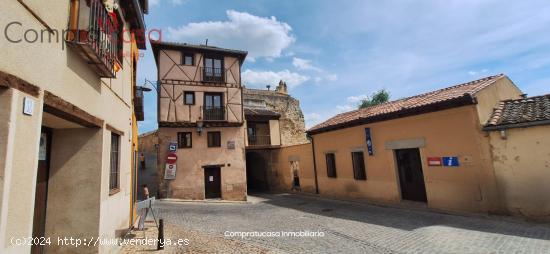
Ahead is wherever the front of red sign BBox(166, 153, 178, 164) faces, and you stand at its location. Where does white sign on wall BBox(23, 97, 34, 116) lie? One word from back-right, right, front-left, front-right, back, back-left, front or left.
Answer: front

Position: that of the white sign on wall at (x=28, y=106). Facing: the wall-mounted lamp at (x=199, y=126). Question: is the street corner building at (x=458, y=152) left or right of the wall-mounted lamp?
right

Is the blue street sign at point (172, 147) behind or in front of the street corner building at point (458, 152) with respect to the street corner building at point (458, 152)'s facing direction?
in front

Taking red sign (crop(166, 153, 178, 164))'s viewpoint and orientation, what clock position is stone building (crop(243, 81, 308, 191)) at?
The stone building is roughly at 8 o'clock from the red sign.

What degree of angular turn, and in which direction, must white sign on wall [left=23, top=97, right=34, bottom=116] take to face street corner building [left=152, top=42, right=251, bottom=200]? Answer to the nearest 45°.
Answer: approximately 90° to its left

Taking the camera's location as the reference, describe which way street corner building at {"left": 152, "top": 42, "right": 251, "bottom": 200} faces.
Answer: facing the viewer

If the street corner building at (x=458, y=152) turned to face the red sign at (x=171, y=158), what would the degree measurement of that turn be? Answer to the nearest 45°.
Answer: approximately 45° to its right

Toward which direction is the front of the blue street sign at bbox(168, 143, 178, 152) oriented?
toward the camera

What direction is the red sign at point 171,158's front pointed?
toward the camera

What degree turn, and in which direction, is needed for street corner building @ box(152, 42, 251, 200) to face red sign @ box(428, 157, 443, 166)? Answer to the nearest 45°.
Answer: approximately 45° to its left

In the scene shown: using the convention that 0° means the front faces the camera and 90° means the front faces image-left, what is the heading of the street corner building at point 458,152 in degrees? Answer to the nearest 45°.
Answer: approximately 45°

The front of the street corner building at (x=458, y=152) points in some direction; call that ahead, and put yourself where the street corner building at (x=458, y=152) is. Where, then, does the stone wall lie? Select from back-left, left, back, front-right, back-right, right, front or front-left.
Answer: right

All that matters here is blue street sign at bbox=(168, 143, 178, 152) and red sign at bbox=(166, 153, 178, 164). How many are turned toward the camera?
2

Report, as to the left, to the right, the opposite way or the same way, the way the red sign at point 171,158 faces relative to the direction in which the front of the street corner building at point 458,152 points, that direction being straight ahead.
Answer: to the left

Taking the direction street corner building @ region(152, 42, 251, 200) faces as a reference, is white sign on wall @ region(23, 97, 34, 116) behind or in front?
in front

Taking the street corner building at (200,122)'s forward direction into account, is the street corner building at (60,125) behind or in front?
in front

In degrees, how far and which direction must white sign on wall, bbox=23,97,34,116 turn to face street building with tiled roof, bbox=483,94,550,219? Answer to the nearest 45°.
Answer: approximately 45° to its left
